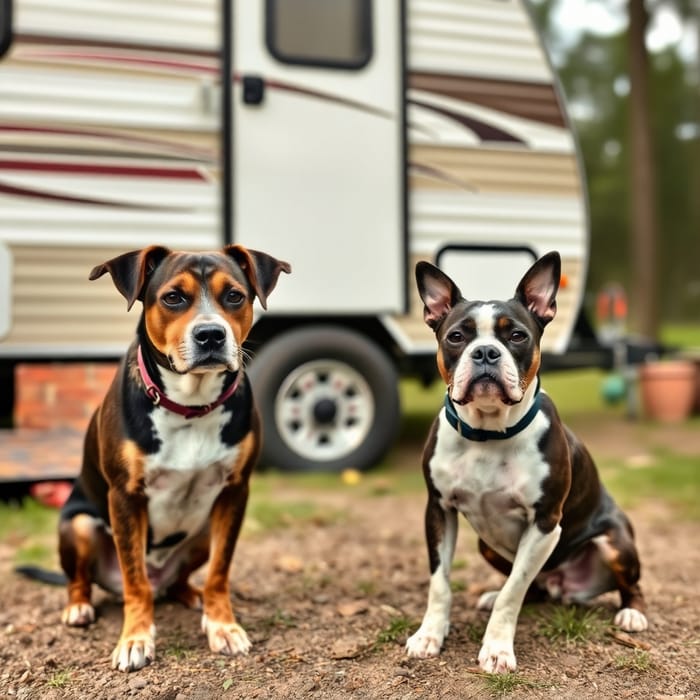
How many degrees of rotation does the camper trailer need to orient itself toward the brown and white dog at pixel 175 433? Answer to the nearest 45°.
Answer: approximately 90° to its right

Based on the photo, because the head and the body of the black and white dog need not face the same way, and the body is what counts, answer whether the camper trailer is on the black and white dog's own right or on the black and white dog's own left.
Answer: on the black and white dog's own right

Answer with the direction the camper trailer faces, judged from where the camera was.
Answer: facing to the right of the viewer

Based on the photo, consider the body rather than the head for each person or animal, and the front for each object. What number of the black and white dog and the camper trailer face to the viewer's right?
1

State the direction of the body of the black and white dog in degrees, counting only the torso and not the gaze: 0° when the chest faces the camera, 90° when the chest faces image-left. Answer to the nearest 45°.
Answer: approximately 45°

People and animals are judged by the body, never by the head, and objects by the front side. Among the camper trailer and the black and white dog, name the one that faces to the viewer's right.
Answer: the camper trailer

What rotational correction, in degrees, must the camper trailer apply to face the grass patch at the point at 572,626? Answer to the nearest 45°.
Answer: approximately 90° to its right

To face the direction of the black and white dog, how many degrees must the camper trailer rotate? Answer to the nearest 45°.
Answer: approximately 90° to its right

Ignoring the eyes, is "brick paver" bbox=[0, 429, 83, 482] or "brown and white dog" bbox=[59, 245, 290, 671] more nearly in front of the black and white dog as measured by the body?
the brown and white dog

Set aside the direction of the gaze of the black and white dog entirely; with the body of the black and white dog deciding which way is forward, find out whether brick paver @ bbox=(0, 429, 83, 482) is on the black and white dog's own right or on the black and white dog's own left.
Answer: on the black and white dog's own right
